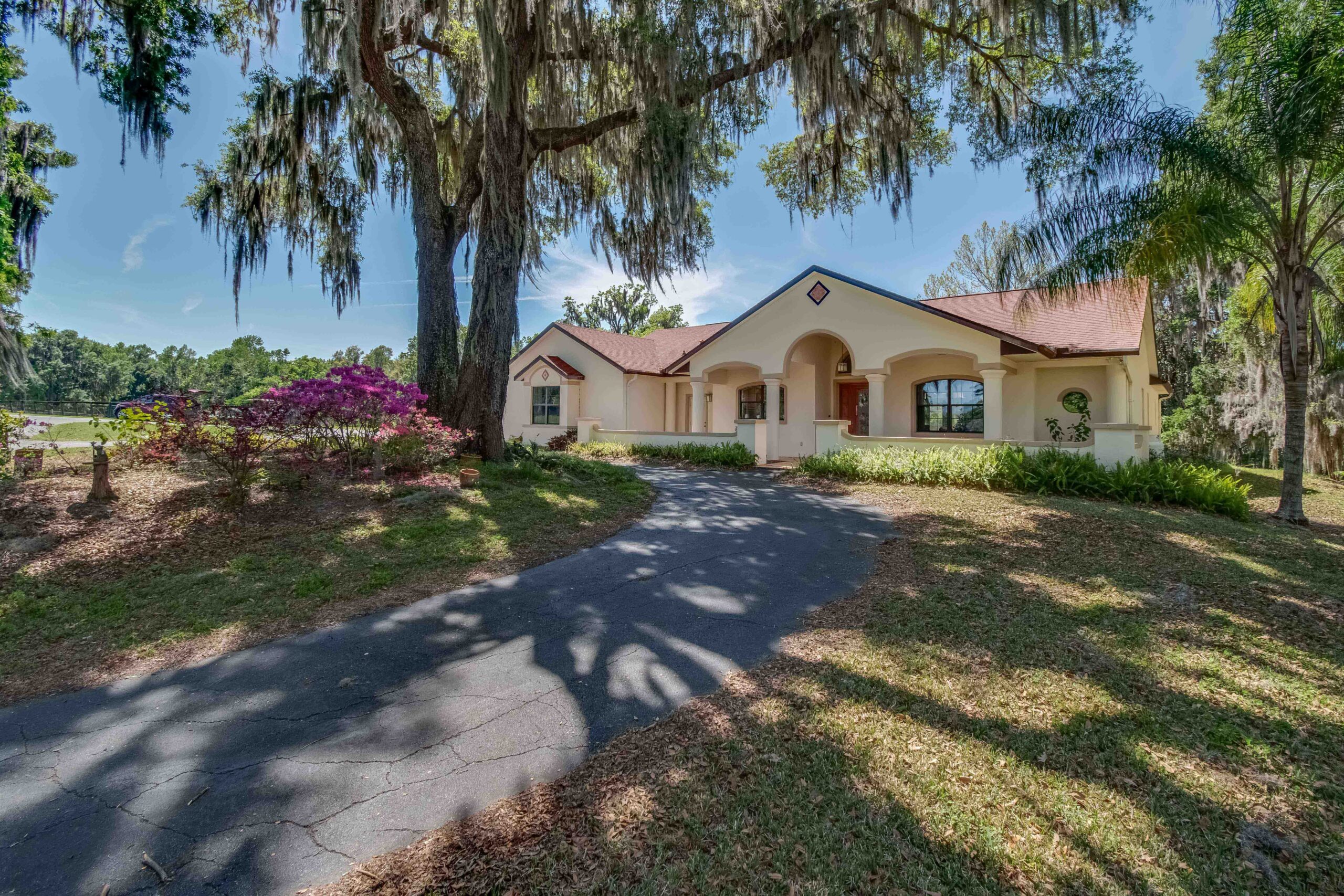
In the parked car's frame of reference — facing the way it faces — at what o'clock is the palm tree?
The palm tree is roughly at 7 o'clock from the parked car.

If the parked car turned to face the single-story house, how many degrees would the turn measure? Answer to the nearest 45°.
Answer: approximately 180°

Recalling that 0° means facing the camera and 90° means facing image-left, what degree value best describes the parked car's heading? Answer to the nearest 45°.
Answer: approximately 90°

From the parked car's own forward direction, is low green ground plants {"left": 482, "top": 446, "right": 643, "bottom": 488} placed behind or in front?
behind

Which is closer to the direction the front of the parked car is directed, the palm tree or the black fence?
the black fence
